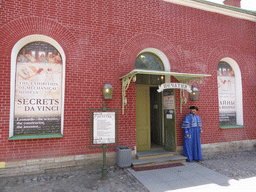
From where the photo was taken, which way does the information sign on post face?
toward the camera

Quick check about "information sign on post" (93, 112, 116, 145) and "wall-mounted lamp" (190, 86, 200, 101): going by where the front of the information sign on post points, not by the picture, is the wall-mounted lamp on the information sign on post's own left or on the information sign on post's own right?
on the information sign on post's own left

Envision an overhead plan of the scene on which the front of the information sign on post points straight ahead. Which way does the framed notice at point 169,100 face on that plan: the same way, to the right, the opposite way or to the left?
the same way

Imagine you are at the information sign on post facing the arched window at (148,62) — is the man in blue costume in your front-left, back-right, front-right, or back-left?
front-right

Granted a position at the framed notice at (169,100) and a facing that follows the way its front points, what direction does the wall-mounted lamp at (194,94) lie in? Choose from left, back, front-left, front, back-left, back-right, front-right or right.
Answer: left

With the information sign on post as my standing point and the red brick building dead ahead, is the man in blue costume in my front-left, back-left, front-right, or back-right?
front-right

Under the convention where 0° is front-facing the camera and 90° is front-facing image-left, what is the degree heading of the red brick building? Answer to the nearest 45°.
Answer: approximately 315°

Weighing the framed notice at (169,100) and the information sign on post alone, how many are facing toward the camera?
2
